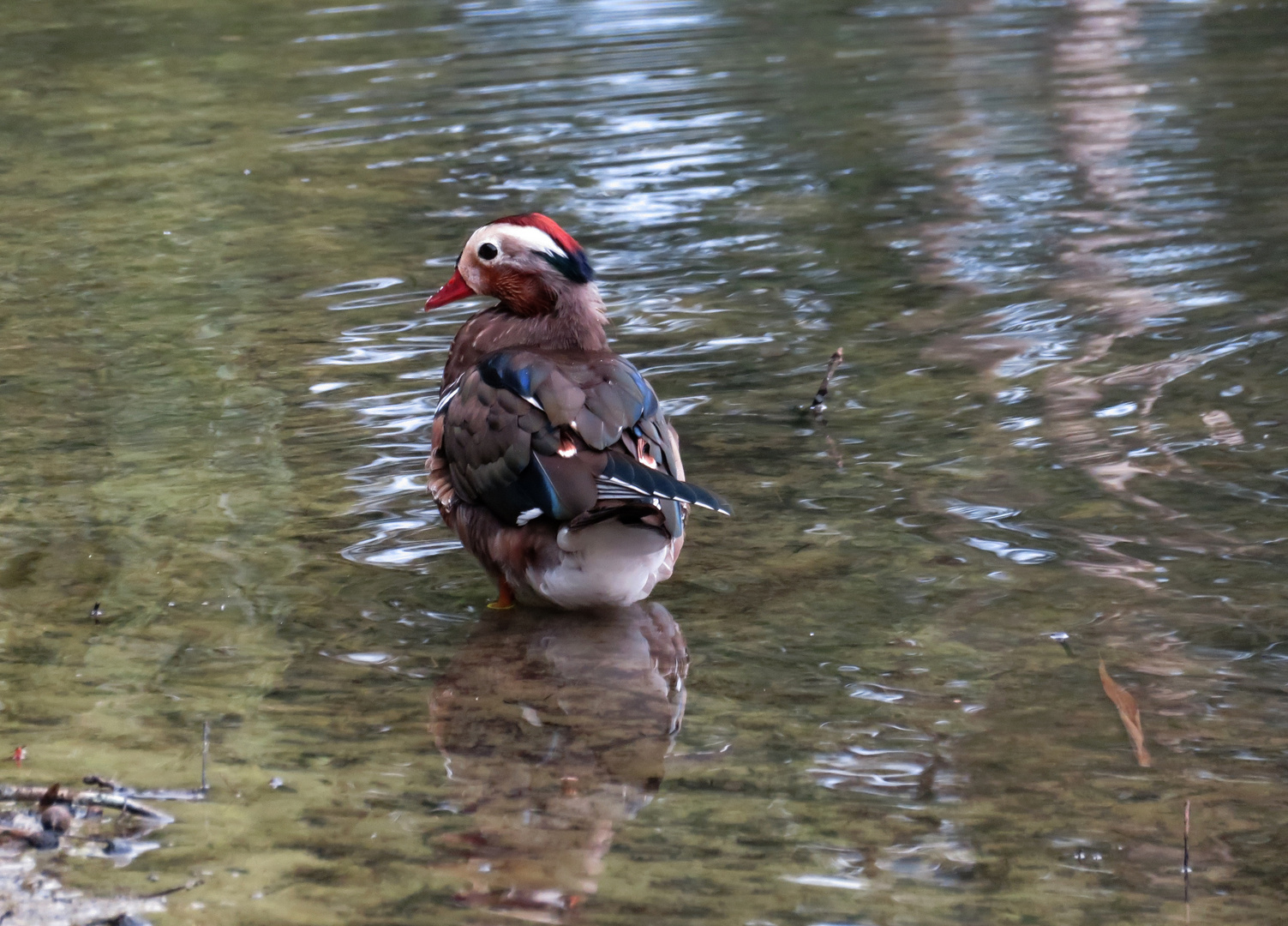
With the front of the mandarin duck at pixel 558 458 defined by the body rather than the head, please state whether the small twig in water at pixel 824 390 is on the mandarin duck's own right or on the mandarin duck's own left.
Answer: on the mandarin duck's own right

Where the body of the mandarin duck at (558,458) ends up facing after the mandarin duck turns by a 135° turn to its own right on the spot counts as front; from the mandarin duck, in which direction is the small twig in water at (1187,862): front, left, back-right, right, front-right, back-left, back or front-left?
front-right

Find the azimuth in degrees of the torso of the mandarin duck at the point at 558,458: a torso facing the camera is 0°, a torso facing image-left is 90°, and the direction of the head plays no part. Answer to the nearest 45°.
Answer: approximately 135°

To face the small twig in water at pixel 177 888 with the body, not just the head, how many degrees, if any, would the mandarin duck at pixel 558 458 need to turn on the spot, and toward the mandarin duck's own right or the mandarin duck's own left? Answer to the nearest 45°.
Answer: approximately 90° to the mandarin duck's own left

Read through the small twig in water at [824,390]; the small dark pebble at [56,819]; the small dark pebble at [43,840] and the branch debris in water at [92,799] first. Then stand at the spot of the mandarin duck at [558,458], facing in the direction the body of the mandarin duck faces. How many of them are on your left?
3

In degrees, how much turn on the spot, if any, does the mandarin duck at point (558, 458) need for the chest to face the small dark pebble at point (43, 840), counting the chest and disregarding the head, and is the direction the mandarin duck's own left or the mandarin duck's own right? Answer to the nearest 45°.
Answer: approximately 90° to the mandarin duck's own left

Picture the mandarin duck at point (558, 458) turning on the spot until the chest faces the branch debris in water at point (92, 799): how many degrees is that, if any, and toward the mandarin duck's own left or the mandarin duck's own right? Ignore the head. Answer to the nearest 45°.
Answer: approximately 90° to the mandarin duck's own left

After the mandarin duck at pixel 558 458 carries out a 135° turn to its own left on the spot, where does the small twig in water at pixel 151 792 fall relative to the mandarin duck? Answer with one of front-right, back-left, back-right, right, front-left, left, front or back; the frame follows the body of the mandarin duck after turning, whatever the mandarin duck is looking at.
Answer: front-right
